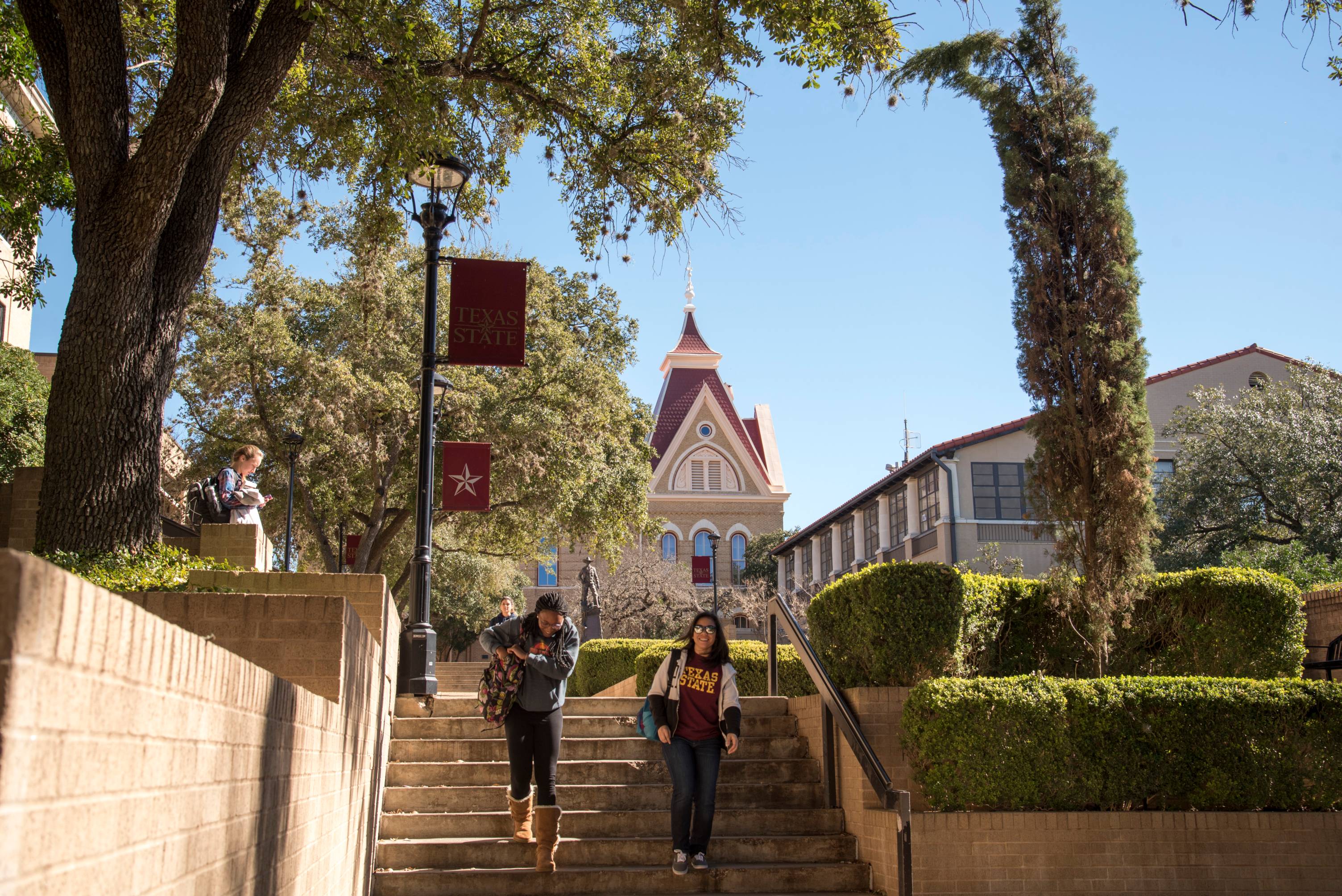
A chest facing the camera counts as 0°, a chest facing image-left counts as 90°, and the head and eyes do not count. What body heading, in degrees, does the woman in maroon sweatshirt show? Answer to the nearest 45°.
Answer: approximately 0°

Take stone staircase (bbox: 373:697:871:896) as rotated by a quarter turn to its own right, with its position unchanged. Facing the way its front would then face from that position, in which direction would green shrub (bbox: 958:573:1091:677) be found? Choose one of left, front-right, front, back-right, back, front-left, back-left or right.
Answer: back

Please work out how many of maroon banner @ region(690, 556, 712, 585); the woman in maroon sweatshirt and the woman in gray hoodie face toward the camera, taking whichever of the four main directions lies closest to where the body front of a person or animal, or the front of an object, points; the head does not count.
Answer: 3

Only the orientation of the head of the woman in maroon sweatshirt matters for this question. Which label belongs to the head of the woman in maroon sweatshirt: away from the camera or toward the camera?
toward the camera

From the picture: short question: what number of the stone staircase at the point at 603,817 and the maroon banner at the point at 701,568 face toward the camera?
2

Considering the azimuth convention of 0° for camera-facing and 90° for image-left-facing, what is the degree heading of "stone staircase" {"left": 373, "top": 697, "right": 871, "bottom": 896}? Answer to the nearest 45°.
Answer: approximately 0°

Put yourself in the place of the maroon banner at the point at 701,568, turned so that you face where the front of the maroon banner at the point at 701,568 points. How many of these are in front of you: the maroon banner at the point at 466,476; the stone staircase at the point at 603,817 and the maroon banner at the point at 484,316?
3

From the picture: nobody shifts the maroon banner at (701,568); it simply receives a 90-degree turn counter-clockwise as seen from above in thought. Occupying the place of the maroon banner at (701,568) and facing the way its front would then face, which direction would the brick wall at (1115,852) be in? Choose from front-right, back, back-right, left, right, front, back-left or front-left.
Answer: right

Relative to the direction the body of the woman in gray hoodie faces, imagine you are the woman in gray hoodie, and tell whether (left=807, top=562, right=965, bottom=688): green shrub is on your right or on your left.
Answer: on your left

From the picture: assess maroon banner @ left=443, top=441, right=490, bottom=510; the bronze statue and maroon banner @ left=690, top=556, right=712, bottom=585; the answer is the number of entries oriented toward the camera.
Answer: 3

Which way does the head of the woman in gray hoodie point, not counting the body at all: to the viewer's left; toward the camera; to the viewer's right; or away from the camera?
toward the camera

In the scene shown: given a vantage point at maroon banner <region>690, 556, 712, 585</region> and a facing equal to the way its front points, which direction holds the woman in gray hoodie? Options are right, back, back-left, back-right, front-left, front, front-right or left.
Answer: front

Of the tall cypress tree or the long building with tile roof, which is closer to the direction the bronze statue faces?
the tall cypress tree

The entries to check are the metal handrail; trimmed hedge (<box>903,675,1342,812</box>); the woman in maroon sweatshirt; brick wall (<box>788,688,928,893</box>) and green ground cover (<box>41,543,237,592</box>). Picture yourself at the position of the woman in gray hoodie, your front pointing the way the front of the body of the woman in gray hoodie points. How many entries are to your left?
4

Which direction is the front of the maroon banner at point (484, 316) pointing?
toward the camera

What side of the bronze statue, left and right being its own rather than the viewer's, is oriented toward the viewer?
front
